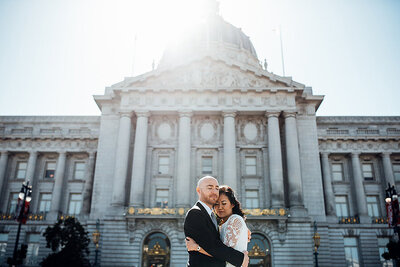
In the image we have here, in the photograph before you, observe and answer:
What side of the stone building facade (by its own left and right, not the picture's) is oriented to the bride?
front

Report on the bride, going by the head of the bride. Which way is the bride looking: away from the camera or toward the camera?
toward the camera

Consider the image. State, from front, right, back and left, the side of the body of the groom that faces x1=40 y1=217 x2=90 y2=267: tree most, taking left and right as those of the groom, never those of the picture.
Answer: back

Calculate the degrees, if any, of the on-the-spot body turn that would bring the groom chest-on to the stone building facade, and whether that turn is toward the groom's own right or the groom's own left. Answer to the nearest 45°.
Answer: approximately 135° to the groom's own left

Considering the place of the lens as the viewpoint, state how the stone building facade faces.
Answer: facing the viewer

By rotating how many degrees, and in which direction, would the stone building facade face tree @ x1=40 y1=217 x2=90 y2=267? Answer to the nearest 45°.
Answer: approximately 45° to its right

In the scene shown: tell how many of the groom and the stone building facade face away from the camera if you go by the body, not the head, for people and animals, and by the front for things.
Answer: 0

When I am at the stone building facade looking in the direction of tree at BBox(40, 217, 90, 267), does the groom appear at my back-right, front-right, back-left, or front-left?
front-left

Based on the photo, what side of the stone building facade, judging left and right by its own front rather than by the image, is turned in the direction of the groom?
front

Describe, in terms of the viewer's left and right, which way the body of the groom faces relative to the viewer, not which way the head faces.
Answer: facing the viewer and to the right of the viewer
